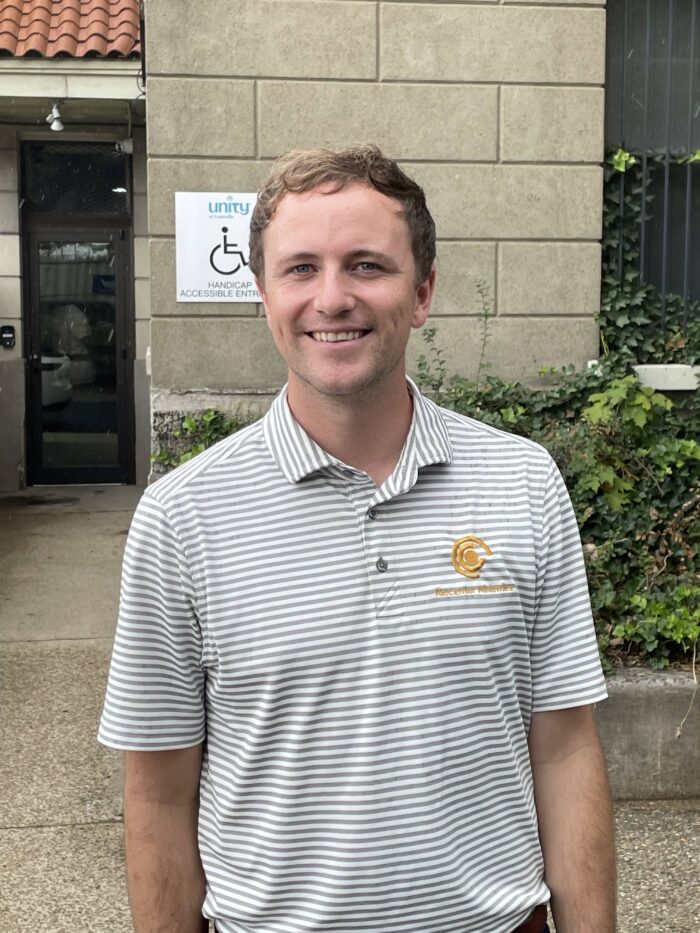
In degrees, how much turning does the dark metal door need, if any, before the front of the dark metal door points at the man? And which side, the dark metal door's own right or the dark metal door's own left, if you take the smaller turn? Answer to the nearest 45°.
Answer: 0° — it already faces them

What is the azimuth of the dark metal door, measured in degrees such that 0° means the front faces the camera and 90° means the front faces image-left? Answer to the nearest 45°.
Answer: approximately 0°

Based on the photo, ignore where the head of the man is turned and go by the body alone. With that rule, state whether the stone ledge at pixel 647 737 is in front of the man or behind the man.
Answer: behind

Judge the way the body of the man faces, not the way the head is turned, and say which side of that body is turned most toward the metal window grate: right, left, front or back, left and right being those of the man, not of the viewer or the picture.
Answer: back

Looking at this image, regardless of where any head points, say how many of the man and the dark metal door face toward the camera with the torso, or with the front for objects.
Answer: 2
